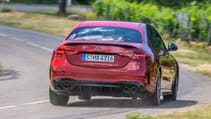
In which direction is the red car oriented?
away from the camera
